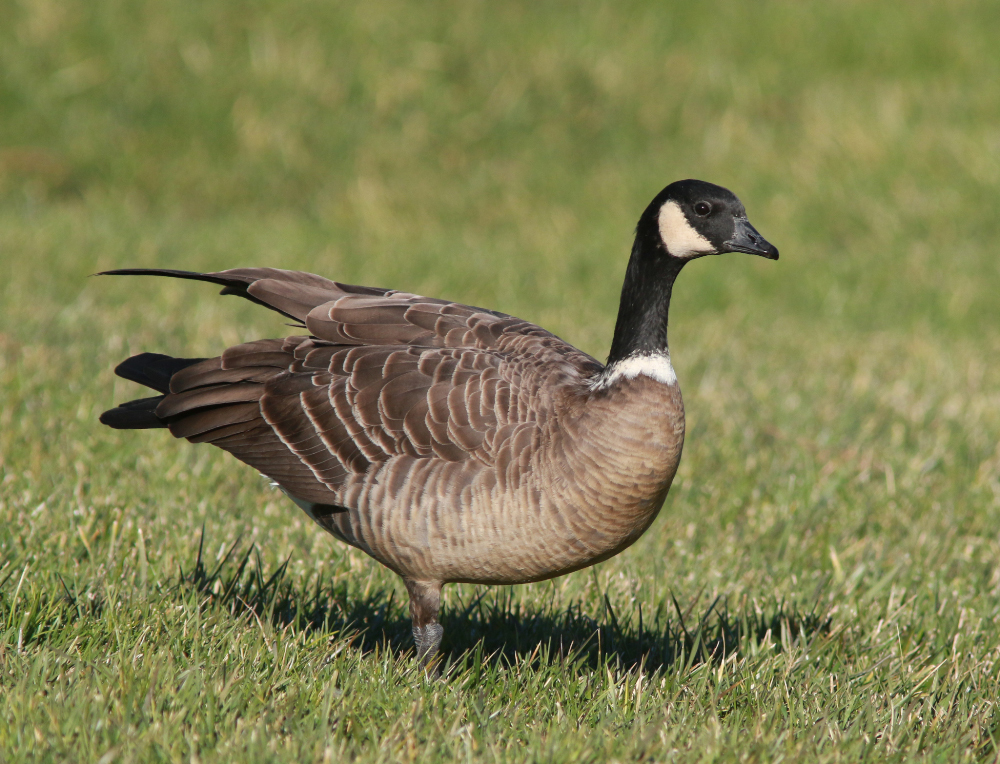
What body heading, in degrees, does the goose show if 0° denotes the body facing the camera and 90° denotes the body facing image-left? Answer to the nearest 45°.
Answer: approximately 270°
